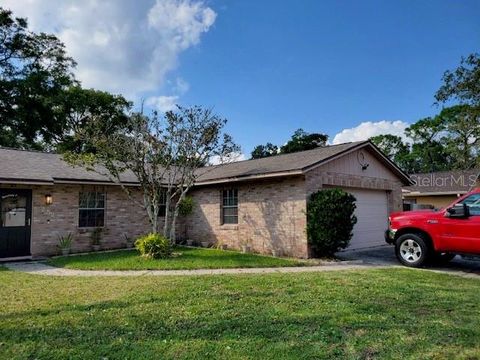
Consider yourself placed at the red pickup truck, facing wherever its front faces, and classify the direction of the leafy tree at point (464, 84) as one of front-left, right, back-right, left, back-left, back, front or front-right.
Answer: right

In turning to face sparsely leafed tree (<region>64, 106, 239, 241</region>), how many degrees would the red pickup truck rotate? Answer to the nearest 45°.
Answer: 0° — it already faces it

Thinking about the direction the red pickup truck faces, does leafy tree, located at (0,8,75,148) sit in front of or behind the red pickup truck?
in front

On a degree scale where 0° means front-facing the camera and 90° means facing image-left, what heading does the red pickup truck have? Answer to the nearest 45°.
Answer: approximately 90°

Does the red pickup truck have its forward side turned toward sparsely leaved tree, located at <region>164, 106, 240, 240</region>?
yes

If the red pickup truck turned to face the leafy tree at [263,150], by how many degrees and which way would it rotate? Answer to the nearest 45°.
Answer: approximately 45° to its right

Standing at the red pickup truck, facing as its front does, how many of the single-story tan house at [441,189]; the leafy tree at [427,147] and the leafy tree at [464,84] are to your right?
3

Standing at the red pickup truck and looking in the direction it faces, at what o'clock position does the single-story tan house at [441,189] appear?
The single-story tan house is roughly at 3 o'clock from the red pickup truck.

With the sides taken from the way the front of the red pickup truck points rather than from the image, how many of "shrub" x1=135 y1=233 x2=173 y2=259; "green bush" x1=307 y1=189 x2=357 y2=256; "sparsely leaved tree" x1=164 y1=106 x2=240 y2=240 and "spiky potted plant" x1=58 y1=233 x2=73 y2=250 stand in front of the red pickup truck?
4

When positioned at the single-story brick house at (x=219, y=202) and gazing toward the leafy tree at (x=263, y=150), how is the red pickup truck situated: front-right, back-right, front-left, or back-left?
back-right

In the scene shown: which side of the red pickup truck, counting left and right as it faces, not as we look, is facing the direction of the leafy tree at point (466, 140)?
right

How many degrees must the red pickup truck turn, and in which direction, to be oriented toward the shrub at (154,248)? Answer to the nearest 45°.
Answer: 0° — it already faces it

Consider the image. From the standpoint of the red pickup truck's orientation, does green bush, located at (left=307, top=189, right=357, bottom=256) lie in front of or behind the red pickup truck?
in front
